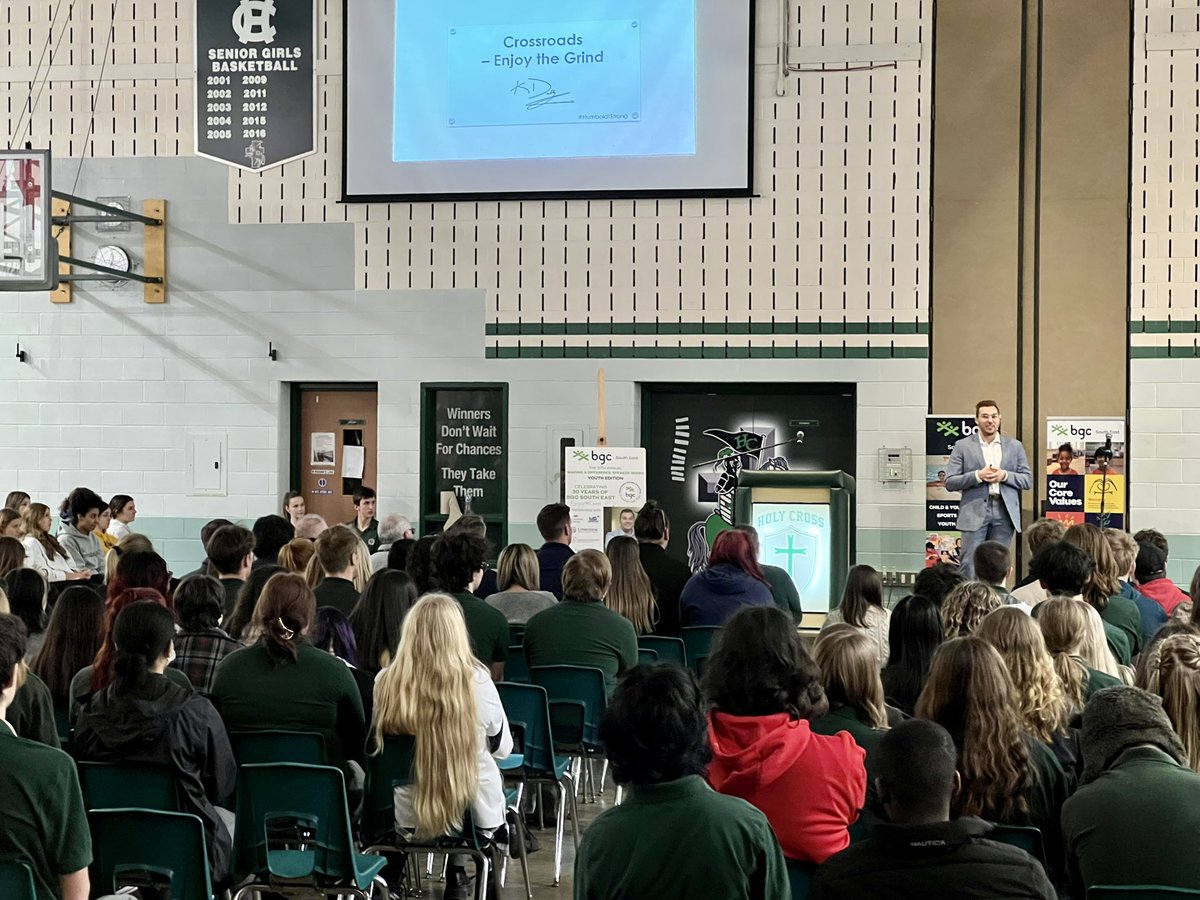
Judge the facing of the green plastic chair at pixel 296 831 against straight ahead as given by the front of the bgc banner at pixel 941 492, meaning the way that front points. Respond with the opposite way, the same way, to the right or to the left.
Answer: the opposite way

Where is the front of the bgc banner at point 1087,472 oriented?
toward the camera

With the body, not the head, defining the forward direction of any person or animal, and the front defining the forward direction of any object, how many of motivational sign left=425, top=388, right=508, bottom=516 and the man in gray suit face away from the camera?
0

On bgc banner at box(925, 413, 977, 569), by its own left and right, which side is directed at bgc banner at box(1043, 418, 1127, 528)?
left

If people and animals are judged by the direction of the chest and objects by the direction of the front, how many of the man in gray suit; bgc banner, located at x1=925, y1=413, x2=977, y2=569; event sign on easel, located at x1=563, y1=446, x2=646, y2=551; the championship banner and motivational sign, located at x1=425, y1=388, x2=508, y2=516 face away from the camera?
0

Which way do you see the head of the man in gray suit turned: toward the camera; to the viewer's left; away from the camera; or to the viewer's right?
toward the camera

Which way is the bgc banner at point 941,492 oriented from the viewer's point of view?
toward the camera

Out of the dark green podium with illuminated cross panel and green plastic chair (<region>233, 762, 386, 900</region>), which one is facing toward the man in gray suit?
the green plastic chair

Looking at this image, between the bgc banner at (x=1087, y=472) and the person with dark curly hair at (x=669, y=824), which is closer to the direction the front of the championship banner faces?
the person with dark curly hair

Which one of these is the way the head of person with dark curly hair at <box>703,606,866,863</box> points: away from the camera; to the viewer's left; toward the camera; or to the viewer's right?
away from the camera

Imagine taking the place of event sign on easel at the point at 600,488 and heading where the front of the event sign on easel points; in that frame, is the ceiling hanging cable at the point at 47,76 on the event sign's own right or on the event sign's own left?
on the event sign's own right

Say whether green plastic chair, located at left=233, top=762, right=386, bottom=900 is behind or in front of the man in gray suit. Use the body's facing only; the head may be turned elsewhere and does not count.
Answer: in front

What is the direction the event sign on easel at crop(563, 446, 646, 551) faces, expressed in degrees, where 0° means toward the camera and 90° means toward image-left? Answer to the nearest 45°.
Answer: approximately 0°

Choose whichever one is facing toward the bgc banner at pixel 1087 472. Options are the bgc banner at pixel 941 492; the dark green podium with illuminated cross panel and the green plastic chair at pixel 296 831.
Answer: the green plastic chair

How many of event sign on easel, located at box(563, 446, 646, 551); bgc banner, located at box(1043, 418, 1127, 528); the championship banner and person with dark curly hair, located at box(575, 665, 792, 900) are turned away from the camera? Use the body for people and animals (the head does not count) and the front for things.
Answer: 1

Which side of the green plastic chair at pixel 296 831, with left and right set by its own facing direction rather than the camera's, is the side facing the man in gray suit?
front

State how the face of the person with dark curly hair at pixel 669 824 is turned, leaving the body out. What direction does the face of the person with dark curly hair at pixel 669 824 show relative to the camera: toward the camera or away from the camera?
away from the camera

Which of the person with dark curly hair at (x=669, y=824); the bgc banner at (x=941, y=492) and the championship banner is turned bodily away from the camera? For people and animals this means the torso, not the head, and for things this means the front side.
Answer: the person with dark curly hair

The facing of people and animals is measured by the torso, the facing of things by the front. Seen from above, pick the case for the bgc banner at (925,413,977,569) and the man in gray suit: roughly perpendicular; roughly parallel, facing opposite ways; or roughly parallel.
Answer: roughly parallel

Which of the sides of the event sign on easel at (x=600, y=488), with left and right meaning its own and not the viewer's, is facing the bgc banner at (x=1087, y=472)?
left

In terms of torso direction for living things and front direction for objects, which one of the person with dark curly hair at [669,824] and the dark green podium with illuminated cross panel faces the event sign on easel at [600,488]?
the person with dark curly hair
